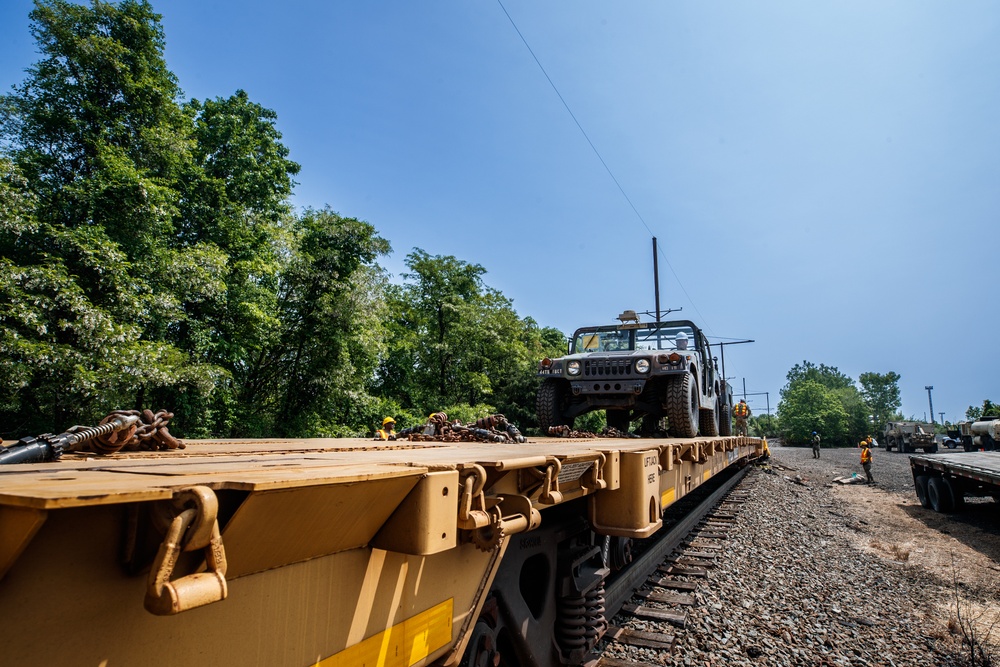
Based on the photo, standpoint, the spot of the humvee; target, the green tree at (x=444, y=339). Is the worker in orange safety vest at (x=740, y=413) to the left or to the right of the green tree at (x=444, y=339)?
right

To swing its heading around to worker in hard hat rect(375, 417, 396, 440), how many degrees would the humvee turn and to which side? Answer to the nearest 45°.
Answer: approximately 45° to its right

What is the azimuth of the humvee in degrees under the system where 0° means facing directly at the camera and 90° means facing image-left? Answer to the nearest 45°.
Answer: approximately 0°

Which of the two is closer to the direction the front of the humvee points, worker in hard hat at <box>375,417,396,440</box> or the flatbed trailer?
the worker in hard hat
